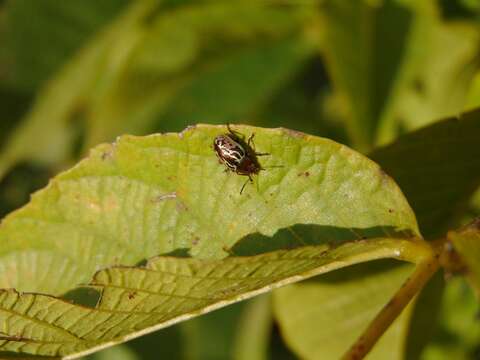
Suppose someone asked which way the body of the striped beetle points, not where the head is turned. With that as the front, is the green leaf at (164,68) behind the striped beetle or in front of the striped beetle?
behind

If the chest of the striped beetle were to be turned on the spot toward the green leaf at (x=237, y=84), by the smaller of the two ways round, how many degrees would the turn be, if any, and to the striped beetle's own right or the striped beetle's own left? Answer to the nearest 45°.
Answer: approximately 135° to the striped beetle's own left

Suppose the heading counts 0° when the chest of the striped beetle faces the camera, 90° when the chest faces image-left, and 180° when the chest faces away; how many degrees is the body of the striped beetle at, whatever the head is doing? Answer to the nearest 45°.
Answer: approximately 315°

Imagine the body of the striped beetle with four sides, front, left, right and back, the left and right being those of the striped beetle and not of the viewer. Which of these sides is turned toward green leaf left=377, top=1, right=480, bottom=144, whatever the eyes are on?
left

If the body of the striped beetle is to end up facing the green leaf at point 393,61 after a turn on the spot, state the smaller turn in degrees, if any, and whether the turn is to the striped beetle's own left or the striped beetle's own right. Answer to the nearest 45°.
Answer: approximately 90° to the striped beetle's own left
